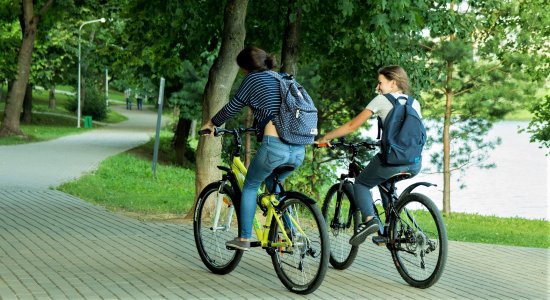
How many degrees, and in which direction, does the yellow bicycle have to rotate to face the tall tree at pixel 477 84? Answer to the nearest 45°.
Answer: approximately 45° to its right

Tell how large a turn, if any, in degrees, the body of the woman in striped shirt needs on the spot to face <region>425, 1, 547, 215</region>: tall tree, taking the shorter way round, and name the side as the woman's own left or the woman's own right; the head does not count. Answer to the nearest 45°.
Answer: approximately 45° to the woman's own right

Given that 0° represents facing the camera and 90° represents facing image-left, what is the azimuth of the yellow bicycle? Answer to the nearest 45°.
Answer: approximately 135°

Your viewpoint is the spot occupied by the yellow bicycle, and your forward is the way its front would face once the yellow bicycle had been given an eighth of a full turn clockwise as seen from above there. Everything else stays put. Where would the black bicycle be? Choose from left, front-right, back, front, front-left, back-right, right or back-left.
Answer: right

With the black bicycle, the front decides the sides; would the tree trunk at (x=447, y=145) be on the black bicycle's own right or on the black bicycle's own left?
on the black bicycle's own right

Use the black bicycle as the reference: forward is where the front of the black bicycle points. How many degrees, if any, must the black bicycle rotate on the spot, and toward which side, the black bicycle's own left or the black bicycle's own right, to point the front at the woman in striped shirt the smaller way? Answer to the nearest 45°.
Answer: approximately 45° to the black bicycle's own left

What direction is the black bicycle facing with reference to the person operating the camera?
facing away from the viewer and to the left of the viewer

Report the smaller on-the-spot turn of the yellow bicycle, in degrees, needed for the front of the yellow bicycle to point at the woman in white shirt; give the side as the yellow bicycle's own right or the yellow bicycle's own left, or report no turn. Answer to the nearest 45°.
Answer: approximately 135° to the yellow bicycle's own right

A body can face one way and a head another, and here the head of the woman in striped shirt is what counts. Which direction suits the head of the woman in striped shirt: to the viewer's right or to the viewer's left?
to the viewer's left

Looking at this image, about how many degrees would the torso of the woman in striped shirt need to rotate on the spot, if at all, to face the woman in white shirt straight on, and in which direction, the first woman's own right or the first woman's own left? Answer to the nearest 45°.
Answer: approximately 135° to the first woman's own right

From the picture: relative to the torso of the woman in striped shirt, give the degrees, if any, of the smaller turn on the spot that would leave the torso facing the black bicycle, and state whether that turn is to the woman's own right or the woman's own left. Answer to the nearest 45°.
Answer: approximately 135° to the woman's own right

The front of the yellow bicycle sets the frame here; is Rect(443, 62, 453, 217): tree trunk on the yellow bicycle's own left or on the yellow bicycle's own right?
on the yellow bicycle's own right

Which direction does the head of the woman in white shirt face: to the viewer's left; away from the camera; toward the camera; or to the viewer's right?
to the viewer's left
